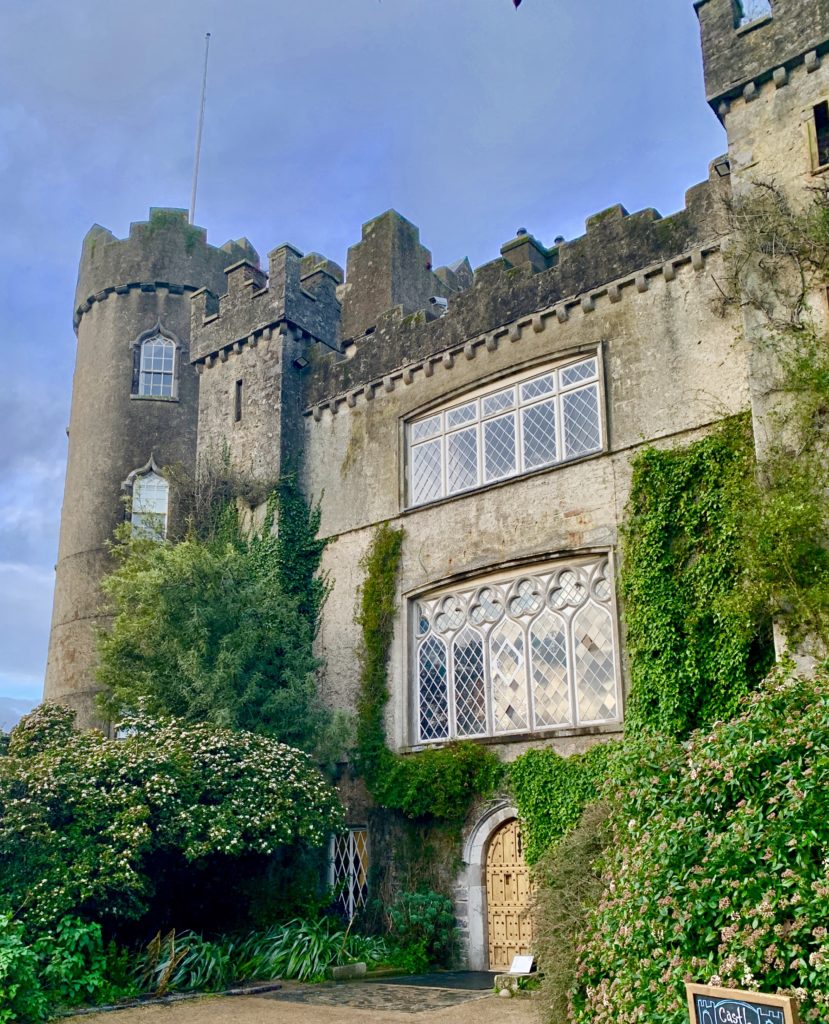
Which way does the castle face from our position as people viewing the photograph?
facing the viewer and to the left of the viewer

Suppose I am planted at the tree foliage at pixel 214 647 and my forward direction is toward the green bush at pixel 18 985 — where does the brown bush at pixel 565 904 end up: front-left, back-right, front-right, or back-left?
front-left

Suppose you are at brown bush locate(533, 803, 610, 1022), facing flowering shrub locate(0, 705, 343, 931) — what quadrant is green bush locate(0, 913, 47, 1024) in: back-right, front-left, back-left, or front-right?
front-left

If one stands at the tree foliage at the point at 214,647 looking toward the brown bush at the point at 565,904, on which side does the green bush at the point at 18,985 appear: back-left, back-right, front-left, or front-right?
front-right

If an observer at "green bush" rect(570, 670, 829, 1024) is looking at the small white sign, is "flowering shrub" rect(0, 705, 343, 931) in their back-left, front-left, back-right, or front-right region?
front-left
